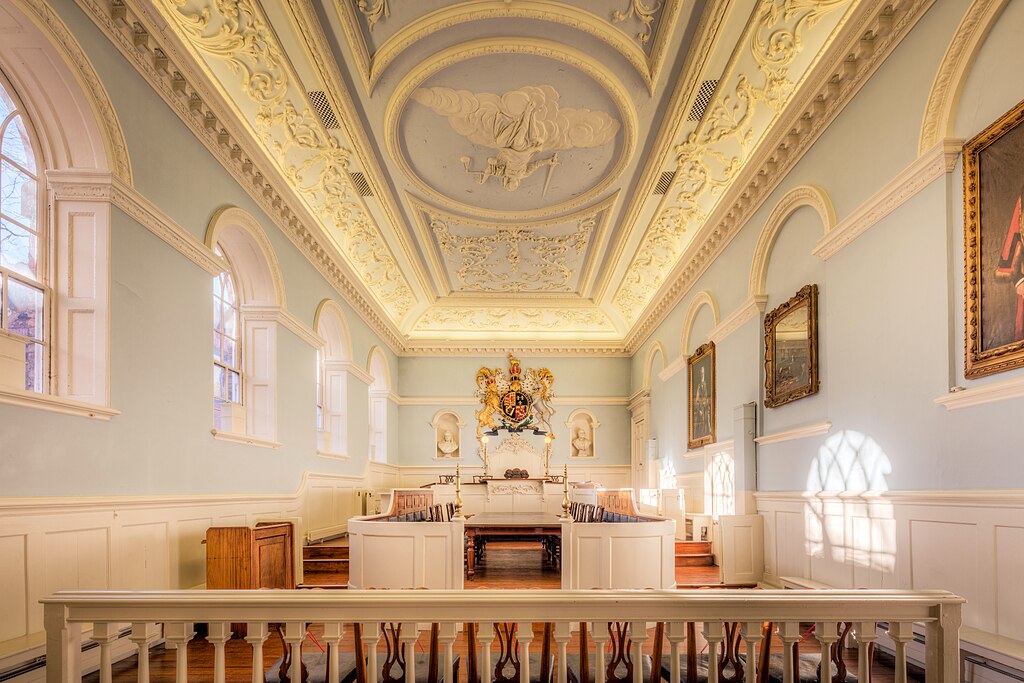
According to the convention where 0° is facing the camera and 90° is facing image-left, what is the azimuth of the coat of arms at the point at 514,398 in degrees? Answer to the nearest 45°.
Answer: approximately 0°

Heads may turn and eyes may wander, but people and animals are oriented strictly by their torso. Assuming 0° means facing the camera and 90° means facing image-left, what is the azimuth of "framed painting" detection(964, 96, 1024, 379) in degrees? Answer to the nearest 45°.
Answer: approximately 45°

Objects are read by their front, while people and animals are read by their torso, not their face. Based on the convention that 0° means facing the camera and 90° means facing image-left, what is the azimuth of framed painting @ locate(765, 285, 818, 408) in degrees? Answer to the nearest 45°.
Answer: approximately 45°

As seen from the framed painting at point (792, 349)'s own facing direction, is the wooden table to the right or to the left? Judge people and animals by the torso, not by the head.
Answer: on its right
